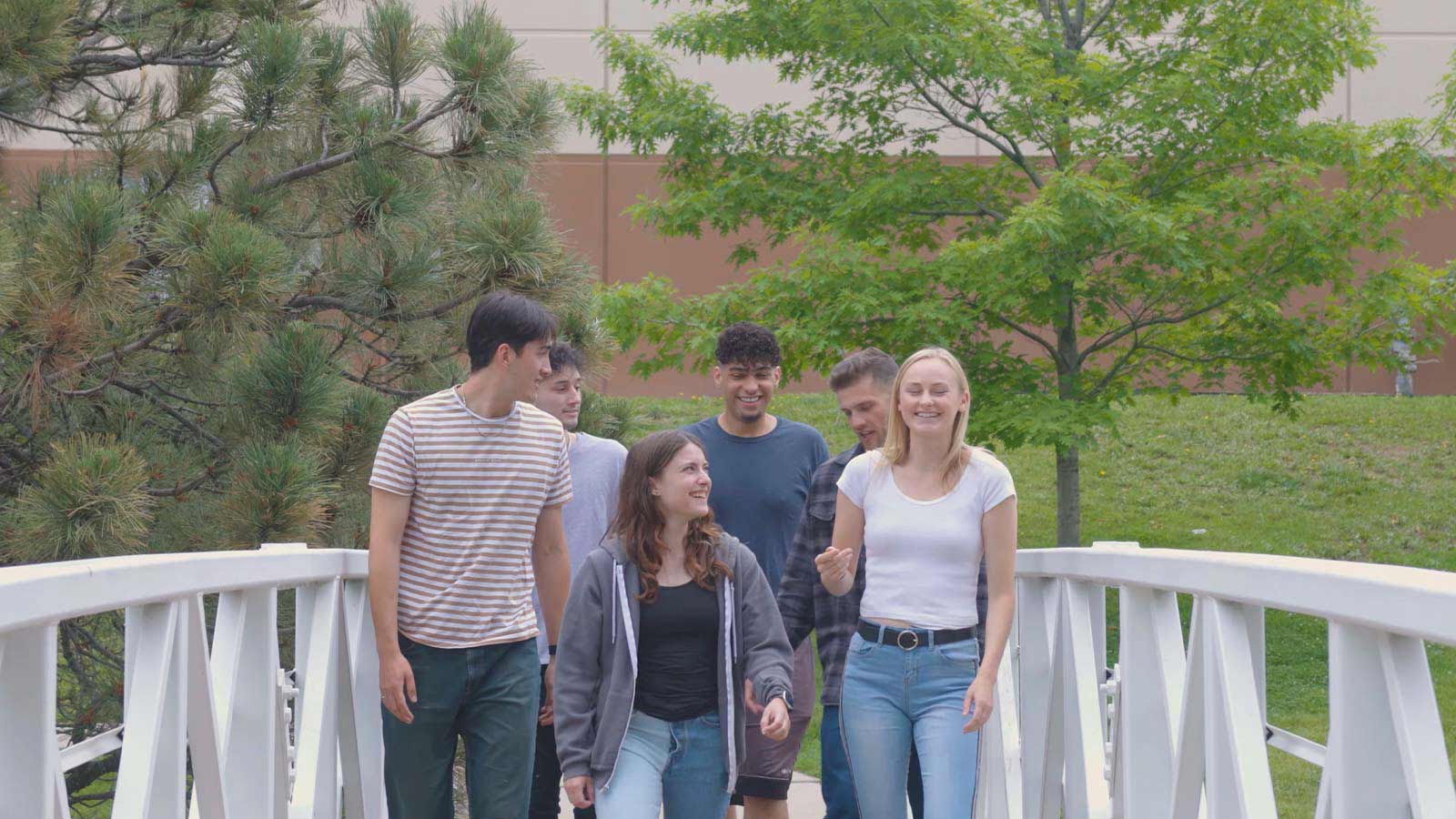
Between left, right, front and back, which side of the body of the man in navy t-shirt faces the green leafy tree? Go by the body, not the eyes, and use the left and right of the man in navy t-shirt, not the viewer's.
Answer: back

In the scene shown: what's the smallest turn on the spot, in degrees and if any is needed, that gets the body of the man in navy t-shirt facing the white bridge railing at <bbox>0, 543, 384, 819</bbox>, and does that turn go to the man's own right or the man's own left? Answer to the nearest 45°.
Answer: approximately 45° to the man's own right

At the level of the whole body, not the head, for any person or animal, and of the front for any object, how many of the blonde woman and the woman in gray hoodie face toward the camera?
2

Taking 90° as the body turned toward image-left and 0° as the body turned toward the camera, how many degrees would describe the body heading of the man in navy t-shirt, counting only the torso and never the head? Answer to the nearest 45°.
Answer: approximately 0°

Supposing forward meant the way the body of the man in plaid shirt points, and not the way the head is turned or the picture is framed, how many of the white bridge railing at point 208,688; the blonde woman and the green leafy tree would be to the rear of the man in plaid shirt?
1
